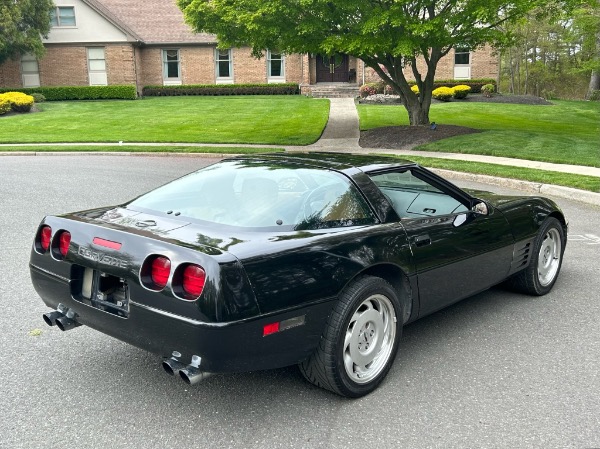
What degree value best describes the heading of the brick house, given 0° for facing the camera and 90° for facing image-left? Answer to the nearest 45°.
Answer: approximately 0°

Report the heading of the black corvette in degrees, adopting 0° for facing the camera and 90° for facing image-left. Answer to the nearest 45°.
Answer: approximately 225°

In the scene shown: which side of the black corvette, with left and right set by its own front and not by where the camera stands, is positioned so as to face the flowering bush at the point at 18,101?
left

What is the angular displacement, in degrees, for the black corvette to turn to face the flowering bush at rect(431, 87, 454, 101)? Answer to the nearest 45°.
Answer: approximately 45° to its left

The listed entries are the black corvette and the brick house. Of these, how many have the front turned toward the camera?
1

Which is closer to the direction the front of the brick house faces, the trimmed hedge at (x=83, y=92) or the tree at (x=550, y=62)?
the trimmed hedge
